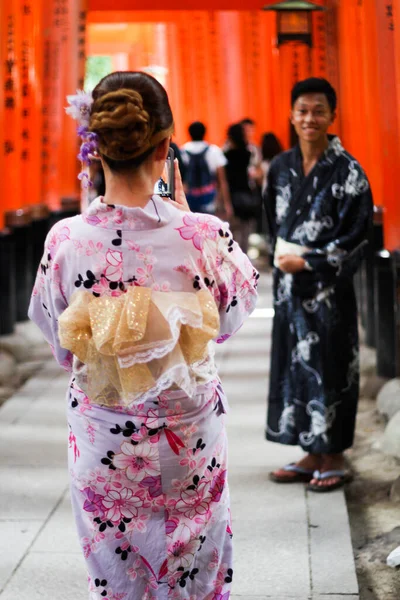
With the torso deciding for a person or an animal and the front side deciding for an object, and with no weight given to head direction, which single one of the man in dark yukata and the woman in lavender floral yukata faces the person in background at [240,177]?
the woman in lavender floral yukata

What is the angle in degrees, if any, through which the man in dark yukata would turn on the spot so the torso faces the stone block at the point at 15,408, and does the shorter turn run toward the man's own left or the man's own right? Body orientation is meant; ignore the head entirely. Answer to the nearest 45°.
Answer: approximately 90° to the man's own right

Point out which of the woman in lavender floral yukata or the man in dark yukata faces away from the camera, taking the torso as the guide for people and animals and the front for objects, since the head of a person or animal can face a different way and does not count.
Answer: the woman in lavender floral yukata

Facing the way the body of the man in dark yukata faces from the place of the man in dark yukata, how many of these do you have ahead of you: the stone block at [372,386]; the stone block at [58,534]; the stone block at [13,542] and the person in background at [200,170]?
2

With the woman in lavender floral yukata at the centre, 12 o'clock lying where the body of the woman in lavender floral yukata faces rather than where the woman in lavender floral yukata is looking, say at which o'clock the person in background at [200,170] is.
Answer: The person in background is roughly at 12 o'clock from the woman in lavender floral yukata.

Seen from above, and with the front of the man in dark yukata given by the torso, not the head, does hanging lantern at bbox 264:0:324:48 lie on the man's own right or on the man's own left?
on the man's own right

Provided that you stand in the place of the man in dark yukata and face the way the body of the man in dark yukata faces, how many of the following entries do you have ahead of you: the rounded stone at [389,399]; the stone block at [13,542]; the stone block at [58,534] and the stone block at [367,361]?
2

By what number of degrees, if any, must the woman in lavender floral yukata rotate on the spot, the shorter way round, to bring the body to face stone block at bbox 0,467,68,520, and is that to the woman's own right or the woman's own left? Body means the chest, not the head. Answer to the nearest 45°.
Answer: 0° — they already face it

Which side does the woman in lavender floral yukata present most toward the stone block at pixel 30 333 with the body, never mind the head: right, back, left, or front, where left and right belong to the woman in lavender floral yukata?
front

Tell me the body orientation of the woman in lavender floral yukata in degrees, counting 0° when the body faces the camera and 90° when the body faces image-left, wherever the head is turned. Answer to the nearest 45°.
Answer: approximately 180°

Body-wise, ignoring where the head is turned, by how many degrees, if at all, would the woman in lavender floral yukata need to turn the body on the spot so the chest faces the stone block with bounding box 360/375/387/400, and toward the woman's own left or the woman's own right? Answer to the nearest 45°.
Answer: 0° — they already face it

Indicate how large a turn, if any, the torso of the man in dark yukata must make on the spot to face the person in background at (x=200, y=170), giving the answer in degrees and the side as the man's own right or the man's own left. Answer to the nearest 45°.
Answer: approximately 135° to the man's own right

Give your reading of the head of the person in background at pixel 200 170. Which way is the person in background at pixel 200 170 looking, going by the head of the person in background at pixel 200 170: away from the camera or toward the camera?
away from the camera

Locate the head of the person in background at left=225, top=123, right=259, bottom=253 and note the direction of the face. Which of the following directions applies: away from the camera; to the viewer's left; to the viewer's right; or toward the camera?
away from the camera
